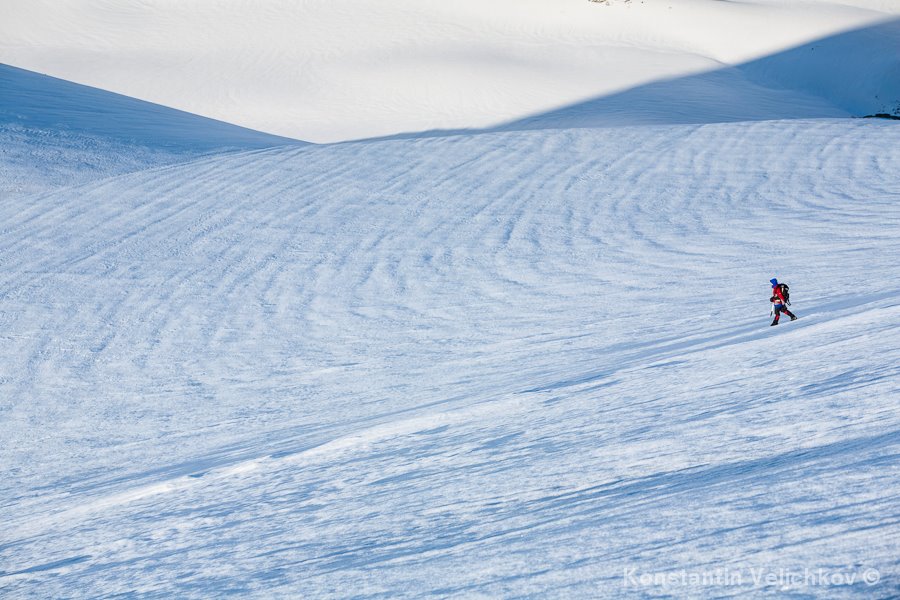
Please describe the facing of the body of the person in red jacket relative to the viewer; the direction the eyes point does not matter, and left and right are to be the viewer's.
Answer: facing to the left of the viewer
